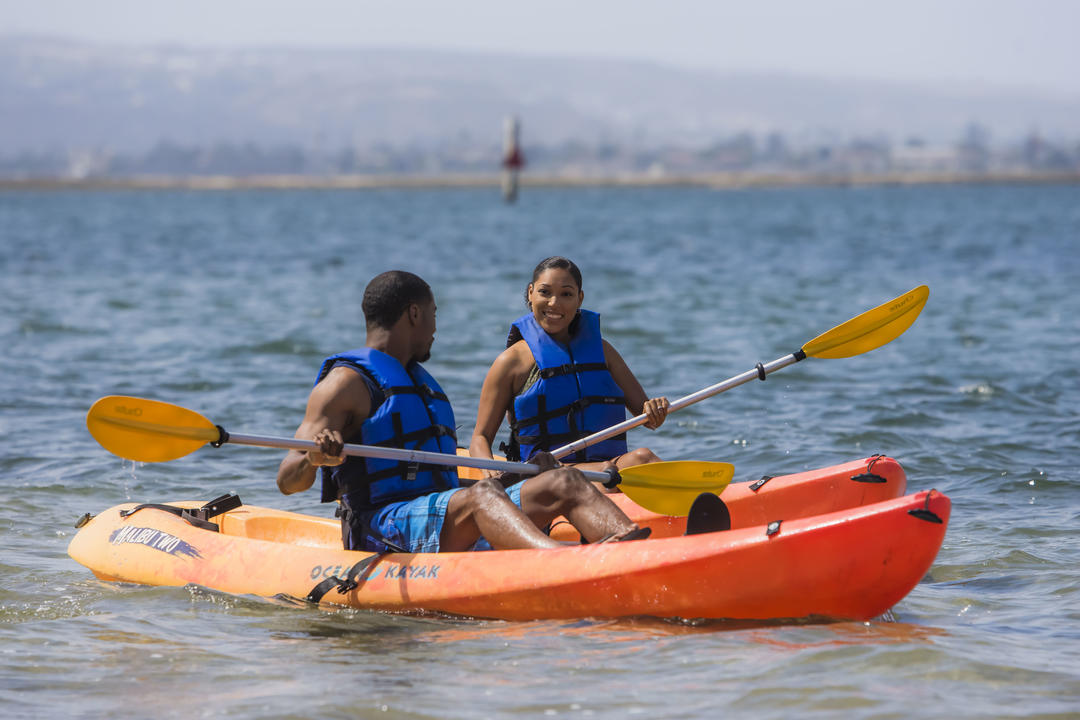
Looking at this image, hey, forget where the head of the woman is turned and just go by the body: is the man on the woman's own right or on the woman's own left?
on the woman's own right

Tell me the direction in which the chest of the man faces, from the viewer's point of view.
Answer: to the viewer's right

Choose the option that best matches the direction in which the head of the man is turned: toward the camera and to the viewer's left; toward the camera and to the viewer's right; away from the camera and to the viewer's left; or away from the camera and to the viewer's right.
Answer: away from the camera and to the viewer's right

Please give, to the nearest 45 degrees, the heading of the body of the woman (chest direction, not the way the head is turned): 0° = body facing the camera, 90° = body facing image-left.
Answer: approximately 315°

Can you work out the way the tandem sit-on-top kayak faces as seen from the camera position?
facing to the right of the viewer
